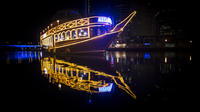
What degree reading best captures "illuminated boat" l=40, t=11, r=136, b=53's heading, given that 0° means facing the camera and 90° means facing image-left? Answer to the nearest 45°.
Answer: approximately 315°
